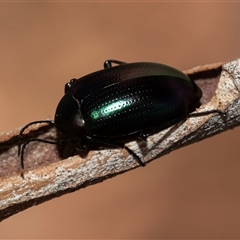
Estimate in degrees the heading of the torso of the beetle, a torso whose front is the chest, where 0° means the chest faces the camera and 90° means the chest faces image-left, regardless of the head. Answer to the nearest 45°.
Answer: approximately 90°
